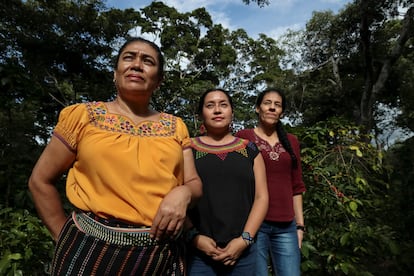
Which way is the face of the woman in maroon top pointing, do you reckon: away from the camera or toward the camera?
toward the camera

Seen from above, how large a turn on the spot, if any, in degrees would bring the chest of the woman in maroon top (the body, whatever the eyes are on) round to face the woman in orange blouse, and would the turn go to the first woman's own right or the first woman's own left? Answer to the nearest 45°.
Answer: approximately 45° to the first woman's own right

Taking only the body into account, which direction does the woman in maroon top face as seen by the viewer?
toward the camera

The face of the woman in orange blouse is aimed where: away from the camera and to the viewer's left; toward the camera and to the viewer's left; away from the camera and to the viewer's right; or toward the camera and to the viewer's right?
toward the camera and to the viewer's right
